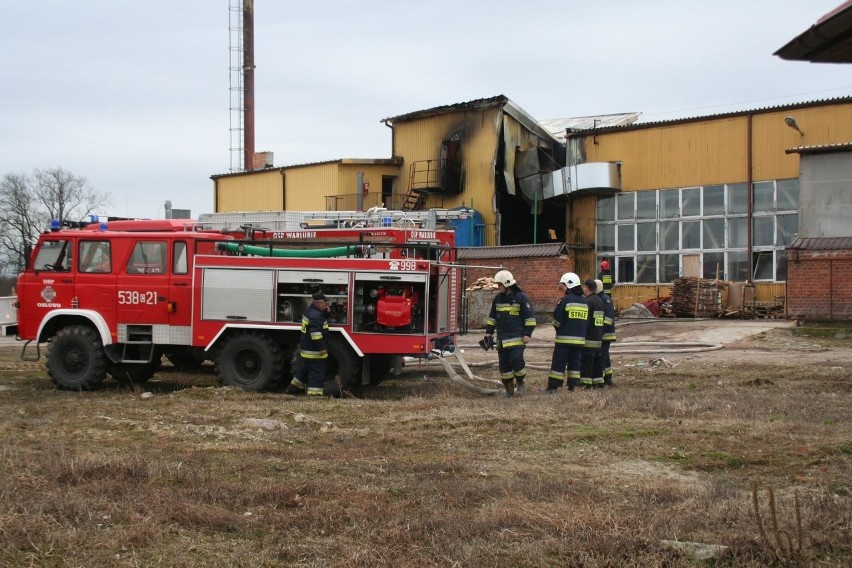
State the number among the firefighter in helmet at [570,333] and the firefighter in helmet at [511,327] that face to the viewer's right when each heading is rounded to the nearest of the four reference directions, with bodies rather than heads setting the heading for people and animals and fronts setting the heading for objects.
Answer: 0

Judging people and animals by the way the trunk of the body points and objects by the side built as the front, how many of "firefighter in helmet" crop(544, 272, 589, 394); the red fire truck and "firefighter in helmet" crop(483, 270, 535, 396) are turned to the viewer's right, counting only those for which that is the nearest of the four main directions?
0

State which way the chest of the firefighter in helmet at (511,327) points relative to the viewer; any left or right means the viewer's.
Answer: facing the viewer and to the left of the viewer

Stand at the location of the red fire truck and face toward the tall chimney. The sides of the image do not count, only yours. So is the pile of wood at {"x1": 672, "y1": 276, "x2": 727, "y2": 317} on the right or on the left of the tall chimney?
right

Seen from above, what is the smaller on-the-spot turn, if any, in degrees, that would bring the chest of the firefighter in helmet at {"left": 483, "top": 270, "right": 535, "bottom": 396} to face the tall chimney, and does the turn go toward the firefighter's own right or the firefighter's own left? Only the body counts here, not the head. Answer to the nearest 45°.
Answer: approximately 135° to the firefighter's own right

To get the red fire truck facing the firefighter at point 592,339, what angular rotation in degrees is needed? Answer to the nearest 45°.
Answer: approximately 180°

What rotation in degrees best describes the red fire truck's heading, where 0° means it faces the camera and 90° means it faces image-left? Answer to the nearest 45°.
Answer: approximately 90°

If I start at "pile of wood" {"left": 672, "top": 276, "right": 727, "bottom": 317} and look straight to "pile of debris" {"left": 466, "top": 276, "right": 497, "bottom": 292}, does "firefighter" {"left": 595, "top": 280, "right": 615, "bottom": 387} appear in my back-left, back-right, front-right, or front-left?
front-left

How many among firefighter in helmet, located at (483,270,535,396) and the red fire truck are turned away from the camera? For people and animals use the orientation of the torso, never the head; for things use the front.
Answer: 0

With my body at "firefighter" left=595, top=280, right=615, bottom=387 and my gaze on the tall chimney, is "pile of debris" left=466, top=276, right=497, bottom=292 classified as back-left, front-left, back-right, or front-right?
front-right

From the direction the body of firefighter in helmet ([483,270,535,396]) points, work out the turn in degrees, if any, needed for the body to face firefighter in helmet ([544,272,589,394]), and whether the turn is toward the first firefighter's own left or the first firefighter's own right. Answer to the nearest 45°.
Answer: approximately 135° to the first firefighter's own left

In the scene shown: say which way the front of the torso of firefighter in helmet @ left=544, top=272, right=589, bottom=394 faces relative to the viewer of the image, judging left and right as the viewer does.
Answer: facing away from the viewer and to the left of the viewer

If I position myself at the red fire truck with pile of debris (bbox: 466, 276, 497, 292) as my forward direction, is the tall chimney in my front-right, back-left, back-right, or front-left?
front-left

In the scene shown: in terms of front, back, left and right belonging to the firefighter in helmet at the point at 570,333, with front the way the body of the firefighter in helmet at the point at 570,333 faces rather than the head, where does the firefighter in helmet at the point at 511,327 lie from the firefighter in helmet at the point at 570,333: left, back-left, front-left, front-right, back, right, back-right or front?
front-left
